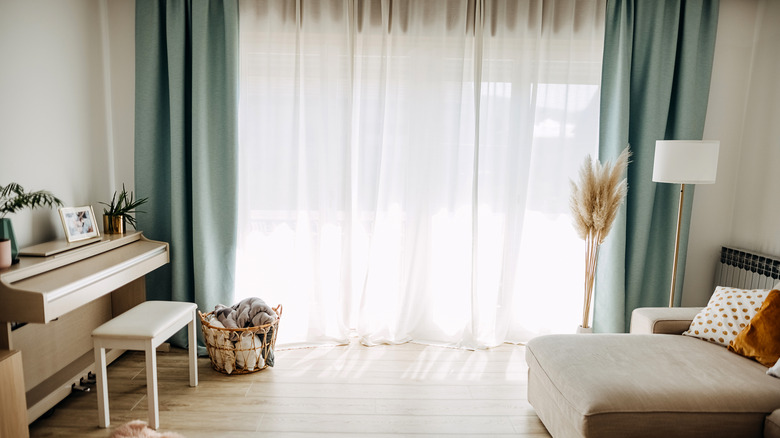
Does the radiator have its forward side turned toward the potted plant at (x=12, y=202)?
yes

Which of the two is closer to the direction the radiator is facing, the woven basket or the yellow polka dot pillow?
the woven basket

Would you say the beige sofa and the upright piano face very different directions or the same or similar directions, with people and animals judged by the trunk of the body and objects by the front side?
very different directions

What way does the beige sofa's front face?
to the viewer's left

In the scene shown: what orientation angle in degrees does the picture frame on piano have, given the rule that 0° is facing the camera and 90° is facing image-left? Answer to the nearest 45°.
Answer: approximately 315°

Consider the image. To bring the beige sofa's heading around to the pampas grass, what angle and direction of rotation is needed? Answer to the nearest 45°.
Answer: approximately 90° to its right

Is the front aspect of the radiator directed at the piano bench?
yes
